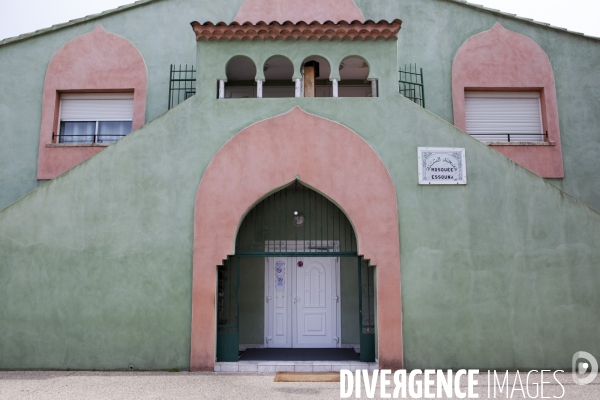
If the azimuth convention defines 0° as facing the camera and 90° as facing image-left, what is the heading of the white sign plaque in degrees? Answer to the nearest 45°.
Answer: approximately 0°
